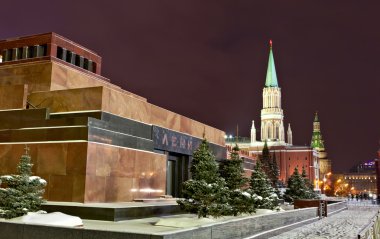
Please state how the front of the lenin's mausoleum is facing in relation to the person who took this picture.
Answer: facing the viewer and to the right of the viewer

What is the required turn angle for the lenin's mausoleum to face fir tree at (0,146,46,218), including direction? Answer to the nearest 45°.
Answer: approximately 45° to its right

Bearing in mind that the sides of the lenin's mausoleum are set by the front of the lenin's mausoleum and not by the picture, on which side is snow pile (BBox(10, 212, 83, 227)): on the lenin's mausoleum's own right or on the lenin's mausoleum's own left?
on the lenin's mausoleum's own right

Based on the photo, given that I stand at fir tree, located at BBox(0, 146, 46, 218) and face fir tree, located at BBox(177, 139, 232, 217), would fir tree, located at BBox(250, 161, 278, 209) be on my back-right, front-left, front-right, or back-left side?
front-left

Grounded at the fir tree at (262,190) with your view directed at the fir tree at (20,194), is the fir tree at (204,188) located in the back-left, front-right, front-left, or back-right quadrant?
front-left

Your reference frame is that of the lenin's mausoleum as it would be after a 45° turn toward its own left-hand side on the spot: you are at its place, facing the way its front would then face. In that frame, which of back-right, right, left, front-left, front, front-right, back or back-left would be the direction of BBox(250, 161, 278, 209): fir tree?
front

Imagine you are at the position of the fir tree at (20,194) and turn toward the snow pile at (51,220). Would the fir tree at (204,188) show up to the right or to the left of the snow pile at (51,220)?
left

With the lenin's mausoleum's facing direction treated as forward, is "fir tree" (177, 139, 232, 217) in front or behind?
in front
